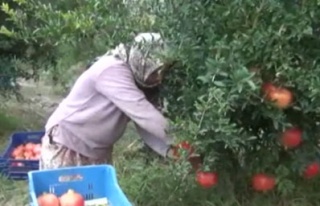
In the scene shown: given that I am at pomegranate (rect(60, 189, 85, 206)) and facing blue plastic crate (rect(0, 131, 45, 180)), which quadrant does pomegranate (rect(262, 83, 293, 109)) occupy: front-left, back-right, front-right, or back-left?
front-right

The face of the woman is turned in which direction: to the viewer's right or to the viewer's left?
to the viewer's right

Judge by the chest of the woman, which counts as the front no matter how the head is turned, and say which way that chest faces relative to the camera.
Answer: to the viewer's right

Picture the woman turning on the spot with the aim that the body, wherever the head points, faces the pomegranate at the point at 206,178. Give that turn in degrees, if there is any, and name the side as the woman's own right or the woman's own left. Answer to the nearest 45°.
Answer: approximately 45° to the woman's own right

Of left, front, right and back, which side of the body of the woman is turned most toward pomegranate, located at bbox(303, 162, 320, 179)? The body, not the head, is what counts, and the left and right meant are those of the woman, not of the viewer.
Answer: front

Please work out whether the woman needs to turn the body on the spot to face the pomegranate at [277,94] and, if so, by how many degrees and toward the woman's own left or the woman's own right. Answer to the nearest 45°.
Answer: approximately 45° to the woman's own right

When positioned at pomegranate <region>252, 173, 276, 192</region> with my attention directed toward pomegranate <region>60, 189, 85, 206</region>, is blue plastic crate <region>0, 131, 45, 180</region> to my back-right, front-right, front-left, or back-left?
front-right

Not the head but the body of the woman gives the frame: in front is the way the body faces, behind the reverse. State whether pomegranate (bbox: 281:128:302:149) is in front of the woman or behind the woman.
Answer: in front
